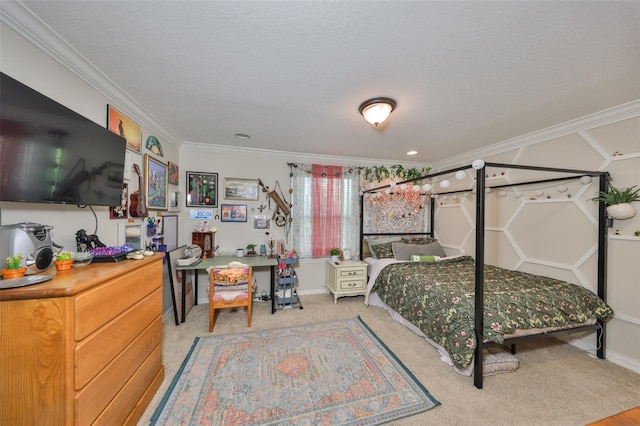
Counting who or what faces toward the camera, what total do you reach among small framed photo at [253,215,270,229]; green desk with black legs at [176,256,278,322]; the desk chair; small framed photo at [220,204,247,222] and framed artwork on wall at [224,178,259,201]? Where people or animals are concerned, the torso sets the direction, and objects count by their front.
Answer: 4

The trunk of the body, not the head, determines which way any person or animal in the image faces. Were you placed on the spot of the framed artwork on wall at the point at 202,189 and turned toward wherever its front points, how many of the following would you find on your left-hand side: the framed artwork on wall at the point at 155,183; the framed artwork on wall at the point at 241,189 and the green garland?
2

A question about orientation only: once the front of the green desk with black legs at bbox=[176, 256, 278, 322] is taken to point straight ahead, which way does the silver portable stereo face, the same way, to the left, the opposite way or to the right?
to the left

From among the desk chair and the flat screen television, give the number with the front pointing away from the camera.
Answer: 1

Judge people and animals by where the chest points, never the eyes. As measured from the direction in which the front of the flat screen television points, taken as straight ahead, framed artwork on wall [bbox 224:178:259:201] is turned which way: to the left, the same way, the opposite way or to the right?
to the right

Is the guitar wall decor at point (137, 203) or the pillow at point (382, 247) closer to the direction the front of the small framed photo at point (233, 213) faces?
the guitar wall decor

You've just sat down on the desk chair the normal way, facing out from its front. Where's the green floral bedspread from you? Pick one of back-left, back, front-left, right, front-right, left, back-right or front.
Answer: back-right

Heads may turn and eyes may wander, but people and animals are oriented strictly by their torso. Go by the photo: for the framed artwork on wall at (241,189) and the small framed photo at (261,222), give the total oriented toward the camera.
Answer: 2
